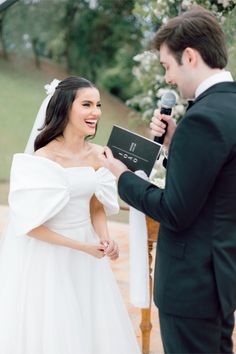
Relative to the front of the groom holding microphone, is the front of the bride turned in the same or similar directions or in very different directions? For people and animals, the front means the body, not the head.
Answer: very different directions

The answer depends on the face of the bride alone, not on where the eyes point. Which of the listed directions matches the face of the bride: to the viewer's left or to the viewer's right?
to the viewer's right

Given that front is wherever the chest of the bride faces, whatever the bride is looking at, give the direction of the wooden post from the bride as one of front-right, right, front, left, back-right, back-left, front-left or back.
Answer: left

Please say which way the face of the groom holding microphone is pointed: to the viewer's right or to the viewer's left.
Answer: to the viewer's left

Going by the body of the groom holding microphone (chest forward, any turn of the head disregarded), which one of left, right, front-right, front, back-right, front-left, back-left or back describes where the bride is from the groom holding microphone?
front

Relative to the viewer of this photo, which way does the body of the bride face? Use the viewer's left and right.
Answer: facing the viewer and to the right of the viewer

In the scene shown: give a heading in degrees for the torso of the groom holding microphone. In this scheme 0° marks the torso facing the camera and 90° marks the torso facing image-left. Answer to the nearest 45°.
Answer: approximately 135°

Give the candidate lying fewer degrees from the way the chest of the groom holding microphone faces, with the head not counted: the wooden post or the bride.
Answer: the bride

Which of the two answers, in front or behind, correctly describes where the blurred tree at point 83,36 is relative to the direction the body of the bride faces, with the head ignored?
behind
